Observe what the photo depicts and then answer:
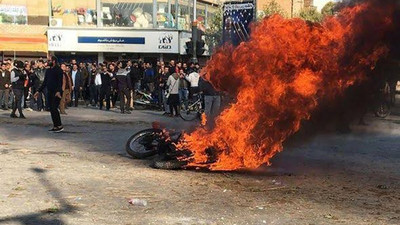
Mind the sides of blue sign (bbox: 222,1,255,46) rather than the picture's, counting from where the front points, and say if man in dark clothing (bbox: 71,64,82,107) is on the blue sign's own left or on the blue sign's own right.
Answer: on the blue sign's own right

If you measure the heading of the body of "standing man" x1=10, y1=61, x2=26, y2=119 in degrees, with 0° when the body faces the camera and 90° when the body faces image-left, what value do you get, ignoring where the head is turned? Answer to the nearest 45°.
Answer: approximately 315°

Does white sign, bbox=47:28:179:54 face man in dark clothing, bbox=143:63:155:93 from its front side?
yes

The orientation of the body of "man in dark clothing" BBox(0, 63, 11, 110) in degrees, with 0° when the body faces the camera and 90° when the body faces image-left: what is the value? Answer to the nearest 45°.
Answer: approximately 0°

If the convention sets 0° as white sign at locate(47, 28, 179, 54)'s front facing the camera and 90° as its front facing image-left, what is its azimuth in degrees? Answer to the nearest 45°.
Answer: approximately 0°

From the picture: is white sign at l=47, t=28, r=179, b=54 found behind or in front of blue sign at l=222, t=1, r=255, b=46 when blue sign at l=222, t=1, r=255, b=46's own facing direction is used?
in front

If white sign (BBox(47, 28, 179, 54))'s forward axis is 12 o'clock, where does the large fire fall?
The large fire is roughly at 12 o'clock from the white sign.
